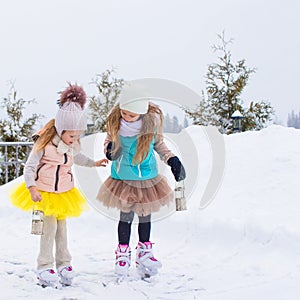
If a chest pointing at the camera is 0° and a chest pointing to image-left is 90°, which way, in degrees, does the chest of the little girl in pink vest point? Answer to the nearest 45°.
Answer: approximately 315°
